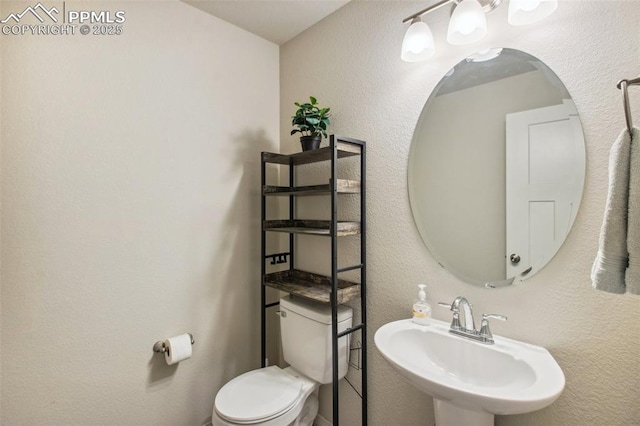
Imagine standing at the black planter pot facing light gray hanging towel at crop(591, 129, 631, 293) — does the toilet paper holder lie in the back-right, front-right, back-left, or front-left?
back-right

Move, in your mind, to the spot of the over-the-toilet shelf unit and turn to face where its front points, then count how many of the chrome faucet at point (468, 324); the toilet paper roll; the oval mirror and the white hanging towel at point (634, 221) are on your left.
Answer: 3

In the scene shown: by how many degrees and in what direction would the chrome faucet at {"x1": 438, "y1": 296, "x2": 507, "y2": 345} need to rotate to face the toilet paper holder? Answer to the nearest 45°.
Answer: approximately 45° to its right

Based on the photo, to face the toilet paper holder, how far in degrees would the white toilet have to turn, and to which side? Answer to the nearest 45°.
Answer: approximately 45° to its right

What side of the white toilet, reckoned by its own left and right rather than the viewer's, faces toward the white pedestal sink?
left

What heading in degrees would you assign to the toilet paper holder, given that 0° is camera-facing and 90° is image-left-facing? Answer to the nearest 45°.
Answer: approximately 315°

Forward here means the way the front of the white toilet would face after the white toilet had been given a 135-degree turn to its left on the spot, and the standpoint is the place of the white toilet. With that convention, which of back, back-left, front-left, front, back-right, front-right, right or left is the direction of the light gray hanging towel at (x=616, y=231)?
front-right

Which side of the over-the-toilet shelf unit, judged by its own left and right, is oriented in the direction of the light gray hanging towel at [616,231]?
left
